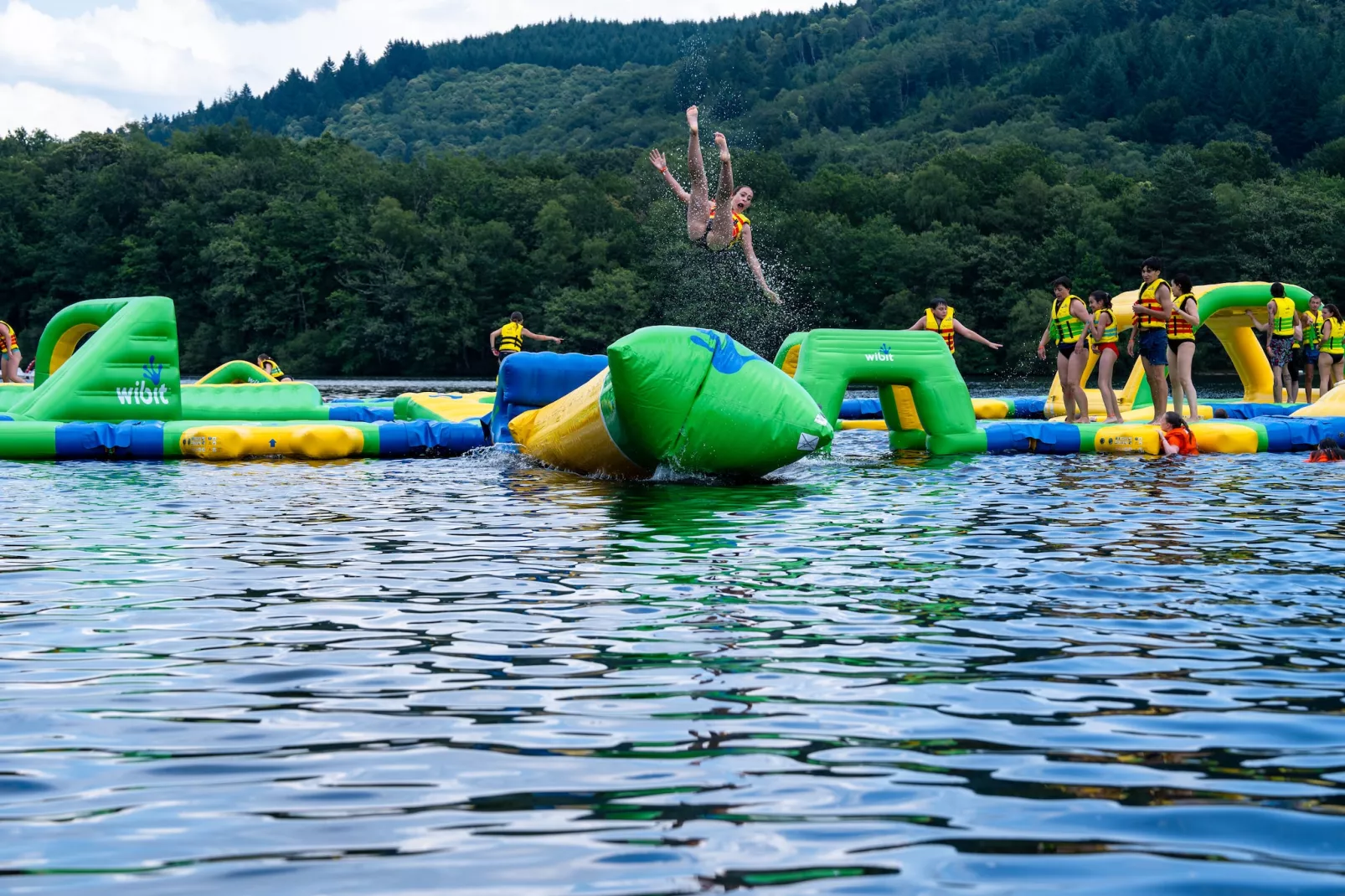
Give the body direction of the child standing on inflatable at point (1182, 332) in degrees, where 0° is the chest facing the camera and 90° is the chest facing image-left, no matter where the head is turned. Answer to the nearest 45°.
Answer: approximately 45°

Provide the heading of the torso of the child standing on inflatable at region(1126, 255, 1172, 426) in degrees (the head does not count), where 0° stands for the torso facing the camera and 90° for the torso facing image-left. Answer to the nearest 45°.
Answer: approximately 45°

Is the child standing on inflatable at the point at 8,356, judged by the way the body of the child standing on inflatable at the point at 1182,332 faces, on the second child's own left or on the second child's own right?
on the second child's own right

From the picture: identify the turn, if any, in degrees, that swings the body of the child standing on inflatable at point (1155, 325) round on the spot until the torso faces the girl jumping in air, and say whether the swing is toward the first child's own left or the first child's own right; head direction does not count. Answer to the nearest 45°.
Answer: approximately 45° to the first child's own right

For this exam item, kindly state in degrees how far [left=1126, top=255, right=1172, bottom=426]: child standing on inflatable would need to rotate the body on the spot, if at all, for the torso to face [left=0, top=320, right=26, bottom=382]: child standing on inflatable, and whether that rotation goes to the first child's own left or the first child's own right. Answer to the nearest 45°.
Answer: approximately 45° to the first child's own right

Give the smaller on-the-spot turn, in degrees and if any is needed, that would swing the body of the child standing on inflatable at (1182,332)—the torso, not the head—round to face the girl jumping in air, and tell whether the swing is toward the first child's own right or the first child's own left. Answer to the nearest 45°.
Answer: approximately 45° to the first child's own right

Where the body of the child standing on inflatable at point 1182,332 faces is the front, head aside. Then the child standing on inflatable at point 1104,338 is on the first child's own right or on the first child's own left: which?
on the first child's own right

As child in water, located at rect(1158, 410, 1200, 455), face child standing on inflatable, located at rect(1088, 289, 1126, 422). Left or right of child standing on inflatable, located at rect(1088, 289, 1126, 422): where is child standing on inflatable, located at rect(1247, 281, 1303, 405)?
right

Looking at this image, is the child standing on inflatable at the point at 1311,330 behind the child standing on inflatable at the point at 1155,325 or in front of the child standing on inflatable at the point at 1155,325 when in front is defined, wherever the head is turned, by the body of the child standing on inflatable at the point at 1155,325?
behind
